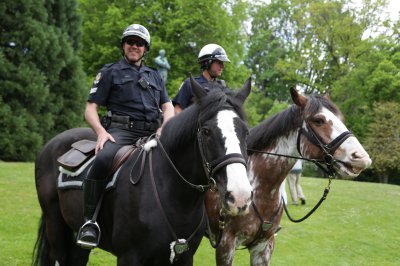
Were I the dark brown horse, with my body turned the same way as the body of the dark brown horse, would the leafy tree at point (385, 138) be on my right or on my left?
on my left

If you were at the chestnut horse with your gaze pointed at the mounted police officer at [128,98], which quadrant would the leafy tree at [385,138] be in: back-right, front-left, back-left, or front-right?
back-right

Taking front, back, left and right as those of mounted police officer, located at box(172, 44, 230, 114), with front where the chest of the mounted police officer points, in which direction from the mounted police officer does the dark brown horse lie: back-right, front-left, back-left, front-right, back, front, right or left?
front-right

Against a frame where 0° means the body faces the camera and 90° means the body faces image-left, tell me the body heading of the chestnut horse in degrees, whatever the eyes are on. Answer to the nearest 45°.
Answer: approximately 315°

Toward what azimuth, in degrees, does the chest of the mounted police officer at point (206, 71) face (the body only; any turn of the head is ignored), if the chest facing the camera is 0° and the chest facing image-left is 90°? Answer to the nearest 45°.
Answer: approximately 315°

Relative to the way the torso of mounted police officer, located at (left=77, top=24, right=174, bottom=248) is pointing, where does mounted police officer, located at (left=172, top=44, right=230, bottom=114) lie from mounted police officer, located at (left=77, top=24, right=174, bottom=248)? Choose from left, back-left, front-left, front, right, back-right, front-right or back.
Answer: left

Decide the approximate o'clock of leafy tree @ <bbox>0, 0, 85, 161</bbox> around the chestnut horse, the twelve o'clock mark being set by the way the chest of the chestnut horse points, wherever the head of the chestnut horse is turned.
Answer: The leafy tree is roughly at 6 o'clock from the chestnut horse.

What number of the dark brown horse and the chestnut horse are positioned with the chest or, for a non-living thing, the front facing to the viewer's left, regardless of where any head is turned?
0

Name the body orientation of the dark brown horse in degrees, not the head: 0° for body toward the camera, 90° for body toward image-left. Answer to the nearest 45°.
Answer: approximately 315°
